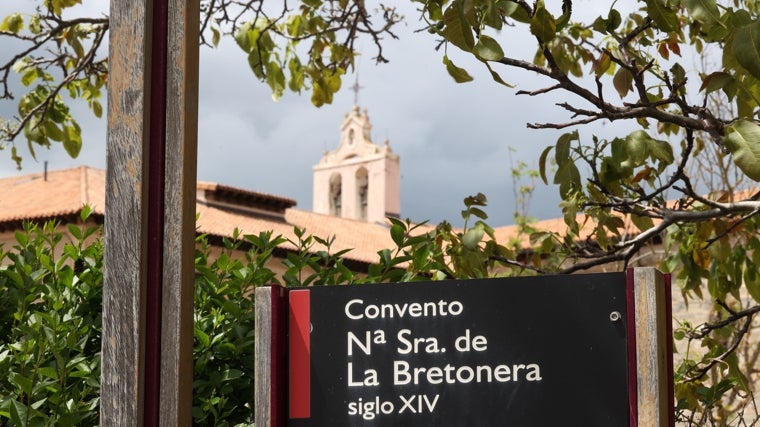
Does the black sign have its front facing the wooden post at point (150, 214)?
no

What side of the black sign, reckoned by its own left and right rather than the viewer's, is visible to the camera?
front
